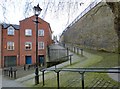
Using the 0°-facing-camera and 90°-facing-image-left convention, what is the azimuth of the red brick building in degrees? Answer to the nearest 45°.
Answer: approximately 0°
